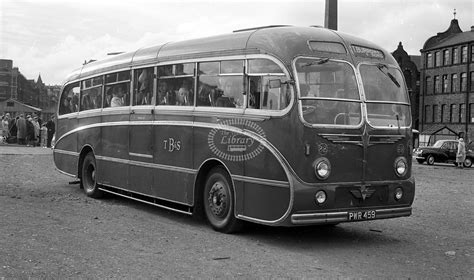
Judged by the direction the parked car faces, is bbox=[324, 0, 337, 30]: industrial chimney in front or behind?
in front

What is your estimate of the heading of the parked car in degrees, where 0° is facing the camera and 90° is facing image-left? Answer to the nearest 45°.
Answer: approximately 45°

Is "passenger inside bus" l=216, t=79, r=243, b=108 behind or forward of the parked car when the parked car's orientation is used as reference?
forward

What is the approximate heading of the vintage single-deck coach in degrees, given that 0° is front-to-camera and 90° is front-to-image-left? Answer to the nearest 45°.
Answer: approximately 315°

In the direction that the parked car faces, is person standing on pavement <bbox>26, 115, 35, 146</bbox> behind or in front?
in front

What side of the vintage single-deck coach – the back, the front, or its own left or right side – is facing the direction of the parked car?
left

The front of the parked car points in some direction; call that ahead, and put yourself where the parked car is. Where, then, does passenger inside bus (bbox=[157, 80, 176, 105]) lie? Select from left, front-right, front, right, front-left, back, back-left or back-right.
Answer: front-left

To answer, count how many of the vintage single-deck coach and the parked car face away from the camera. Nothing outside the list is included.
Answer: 0
